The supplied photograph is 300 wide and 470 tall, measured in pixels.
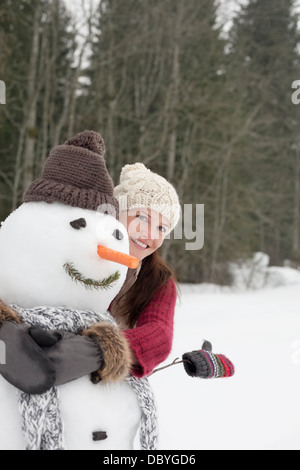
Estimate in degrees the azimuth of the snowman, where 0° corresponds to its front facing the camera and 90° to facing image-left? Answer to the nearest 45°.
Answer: approximately 315°

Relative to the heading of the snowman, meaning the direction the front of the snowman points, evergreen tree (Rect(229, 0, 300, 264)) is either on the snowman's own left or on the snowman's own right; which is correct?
on the snowman's own left
